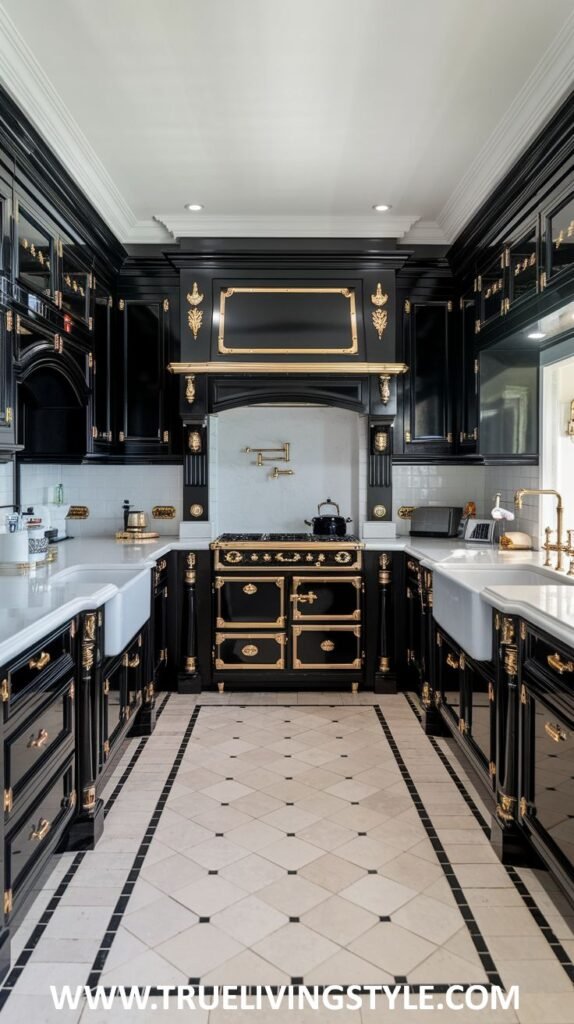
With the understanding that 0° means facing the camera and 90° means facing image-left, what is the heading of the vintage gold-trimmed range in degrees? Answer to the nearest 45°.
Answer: approximately 0°
